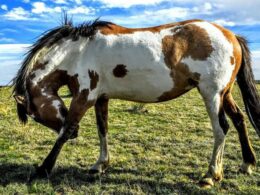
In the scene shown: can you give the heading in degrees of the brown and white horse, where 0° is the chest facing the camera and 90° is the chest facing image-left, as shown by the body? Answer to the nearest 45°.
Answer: approximately 90°
